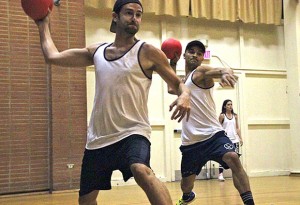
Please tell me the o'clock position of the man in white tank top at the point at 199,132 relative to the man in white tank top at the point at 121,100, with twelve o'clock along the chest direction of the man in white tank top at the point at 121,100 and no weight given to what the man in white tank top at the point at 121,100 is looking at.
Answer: the man in white tank top at the point at 199,132 is roughly at 7 o'clock from the man in white tank top at the point at 121,100.

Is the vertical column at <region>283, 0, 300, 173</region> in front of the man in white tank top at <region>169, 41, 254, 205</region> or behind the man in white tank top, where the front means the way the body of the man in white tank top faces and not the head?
behind

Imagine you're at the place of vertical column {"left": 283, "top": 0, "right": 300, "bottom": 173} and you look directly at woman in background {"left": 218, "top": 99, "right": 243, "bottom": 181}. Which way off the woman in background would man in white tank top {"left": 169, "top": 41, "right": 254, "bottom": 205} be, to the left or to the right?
left

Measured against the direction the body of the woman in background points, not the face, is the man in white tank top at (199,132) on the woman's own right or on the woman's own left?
on the woman's own right

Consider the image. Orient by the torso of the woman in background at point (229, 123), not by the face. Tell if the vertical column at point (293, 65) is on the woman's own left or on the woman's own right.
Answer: on the woman's own left

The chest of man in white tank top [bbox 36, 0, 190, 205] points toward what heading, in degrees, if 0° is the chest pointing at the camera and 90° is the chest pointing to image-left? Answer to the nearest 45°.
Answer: approximately 0°

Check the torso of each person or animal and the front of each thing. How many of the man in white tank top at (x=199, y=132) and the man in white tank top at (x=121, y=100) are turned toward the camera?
2

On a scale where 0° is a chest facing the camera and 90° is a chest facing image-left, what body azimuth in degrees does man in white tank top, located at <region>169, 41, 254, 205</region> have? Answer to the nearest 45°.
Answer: approximately 0°

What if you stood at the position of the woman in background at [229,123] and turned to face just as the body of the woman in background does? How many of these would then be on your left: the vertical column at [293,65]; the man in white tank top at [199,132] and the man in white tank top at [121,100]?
1

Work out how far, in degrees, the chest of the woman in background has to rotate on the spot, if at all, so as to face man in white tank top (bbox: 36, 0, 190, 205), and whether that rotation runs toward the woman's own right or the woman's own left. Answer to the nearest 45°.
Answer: approximately 45° to the woman's own right
